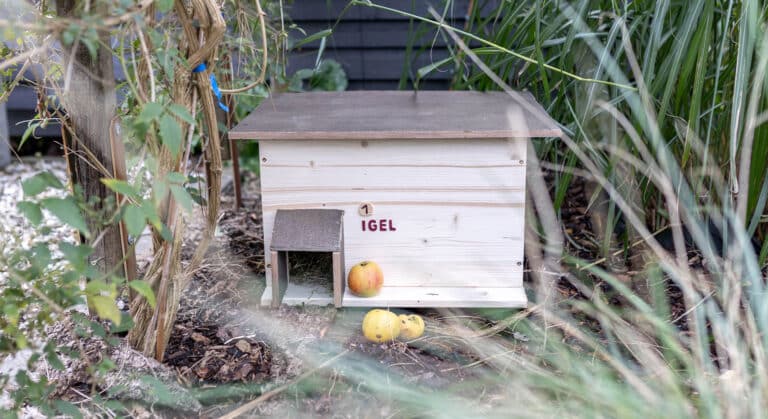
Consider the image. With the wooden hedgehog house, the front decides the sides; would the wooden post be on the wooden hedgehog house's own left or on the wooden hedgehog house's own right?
on the wooden hedgehog house's own right

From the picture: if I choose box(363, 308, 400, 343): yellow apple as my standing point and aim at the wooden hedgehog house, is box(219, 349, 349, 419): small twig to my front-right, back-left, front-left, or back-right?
back-left

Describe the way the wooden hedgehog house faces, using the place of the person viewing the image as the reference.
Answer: facing the viewer
